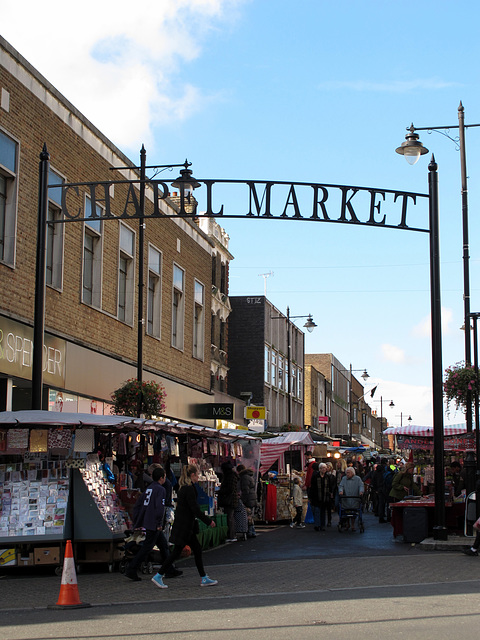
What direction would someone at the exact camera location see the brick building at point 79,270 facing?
facing the viewer and to the right of the viewer

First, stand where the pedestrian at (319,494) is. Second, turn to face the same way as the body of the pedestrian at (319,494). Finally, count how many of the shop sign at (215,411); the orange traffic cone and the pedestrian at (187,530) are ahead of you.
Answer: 2

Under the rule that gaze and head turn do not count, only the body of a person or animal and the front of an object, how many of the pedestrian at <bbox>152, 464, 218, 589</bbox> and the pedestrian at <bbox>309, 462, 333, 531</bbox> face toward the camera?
1

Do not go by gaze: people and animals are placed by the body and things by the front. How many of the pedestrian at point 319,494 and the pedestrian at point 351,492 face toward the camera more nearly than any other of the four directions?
2

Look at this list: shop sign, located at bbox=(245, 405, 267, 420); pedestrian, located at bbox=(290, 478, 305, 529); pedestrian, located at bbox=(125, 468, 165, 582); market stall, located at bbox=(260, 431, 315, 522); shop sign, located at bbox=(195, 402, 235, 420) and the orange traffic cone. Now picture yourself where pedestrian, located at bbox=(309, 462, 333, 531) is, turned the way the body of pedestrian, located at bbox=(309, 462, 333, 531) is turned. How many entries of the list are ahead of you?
2

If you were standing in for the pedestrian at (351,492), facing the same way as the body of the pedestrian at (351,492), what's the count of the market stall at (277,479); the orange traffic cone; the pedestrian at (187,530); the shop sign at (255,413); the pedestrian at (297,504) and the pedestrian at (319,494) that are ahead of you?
2

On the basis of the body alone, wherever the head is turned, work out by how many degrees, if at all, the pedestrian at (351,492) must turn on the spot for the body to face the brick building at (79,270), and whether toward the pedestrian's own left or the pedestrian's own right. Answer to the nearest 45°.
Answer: approximately 90° to the pedestrian's own right

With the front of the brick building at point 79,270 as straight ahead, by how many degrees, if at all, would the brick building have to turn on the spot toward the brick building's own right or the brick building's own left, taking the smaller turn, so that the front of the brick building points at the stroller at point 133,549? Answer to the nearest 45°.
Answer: approximately 45° to the brick building's own right
